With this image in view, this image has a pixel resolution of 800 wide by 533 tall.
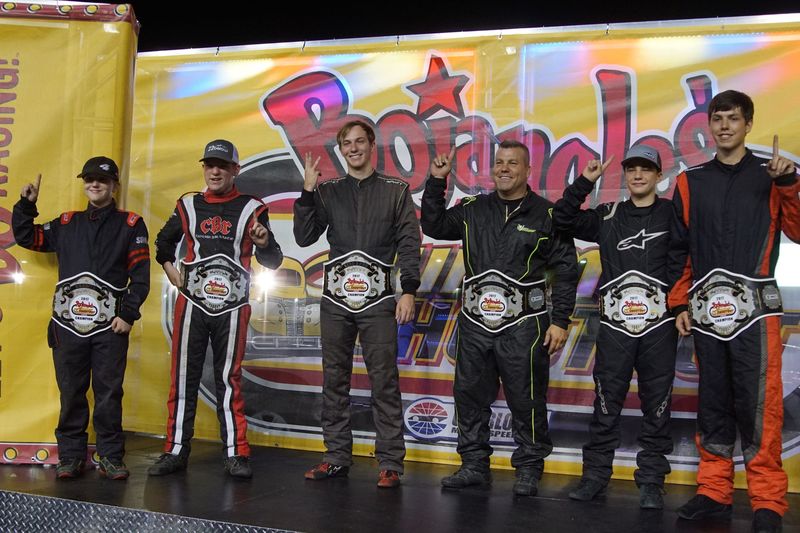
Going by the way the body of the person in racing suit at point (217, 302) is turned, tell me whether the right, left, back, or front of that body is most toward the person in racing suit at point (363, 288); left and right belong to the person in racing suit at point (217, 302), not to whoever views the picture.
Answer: left

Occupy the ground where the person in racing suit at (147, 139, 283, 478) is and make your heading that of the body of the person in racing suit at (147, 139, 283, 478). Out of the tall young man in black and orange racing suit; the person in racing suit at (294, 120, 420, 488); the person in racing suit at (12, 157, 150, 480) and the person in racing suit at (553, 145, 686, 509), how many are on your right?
1

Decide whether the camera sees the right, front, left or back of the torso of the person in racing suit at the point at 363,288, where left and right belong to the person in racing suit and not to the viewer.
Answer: front

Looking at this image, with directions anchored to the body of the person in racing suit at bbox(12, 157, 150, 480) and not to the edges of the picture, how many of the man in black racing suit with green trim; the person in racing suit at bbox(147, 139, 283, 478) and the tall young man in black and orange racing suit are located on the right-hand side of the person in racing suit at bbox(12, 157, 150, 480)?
0

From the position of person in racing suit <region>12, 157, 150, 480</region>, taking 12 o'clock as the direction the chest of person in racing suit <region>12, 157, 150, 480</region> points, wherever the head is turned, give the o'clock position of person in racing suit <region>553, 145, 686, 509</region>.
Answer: person in racing suit <region>553, 145, 686, 509</region> is roughly at 10 o'clock from person in racing suit <region>12, 157, 150, 480</region>.

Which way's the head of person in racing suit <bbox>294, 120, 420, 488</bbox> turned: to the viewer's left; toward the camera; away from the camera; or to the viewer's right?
toward the camera

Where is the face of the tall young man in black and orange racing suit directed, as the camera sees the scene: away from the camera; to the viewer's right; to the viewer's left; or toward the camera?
toward the camera

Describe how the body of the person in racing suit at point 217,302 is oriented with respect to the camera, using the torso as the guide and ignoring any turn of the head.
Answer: toward the camera

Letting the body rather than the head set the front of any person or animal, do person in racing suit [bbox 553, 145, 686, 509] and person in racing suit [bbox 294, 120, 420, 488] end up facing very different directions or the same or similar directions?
same or similar directions

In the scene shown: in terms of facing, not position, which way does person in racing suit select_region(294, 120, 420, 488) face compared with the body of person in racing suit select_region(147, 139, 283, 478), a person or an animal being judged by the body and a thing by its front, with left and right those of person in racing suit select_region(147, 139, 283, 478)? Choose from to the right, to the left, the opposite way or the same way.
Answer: the same way

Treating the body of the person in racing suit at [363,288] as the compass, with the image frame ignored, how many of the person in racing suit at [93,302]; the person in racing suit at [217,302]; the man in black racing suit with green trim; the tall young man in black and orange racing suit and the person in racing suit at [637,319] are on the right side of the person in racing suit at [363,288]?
2

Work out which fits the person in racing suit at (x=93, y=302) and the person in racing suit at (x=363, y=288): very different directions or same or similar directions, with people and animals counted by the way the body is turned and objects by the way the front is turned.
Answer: same or similar directions

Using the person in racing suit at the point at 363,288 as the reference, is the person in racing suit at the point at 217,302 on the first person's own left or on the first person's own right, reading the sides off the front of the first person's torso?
on the first person's own right

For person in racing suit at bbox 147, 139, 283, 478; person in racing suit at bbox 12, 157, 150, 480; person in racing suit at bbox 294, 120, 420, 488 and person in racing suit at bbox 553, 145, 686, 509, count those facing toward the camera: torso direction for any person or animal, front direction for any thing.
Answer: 4

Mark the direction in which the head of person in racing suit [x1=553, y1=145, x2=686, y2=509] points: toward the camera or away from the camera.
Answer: toward the camera
